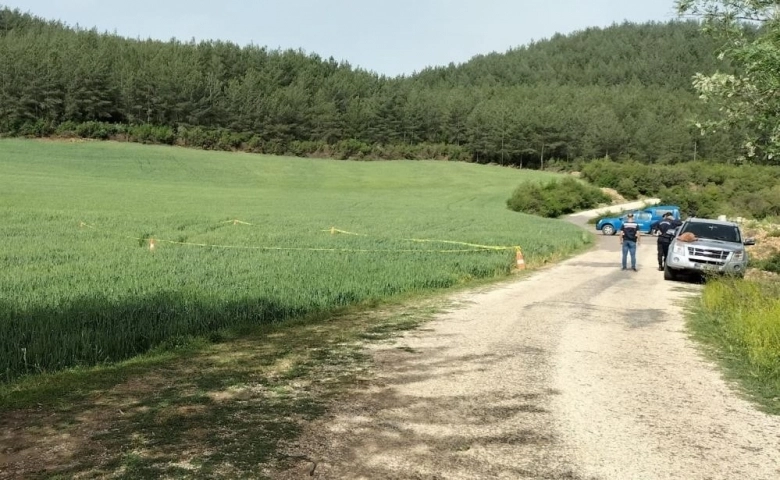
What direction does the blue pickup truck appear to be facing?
to the viewer's left

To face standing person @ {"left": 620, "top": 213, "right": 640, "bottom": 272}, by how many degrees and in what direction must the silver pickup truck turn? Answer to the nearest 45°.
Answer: approximately 135° to its right

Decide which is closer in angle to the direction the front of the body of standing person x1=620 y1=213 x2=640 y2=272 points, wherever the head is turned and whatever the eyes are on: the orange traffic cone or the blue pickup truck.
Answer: the blue pickup truck

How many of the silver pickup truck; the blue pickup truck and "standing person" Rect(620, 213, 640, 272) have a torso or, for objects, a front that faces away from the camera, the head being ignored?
1

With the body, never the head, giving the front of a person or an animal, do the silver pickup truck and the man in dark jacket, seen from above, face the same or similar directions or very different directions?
very different directions

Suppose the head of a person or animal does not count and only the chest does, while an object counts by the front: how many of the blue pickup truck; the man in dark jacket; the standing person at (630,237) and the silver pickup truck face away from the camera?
2

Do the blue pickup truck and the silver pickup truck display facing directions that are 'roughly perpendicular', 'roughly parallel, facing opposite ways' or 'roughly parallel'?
roughly perpendicular

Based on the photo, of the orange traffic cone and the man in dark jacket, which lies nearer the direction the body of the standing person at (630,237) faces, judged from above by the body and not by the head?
the man in dark jacket

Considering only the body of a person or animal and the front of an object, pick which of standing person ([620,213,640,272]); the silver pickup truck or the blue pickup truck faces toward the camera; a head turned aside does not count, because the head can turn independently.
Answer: the silver pickup truck

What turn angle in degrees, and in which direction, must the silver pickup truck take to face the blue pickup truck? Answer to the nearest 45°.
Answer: approximately 180°

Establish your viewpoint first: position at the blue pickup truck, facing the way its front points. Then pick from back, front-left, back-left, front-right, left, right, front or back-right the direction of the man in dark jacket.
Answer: left

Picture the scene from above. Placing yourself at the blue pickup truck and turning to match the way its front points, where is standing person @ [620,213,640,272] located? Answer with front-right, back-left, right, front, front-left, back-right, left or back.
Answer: left

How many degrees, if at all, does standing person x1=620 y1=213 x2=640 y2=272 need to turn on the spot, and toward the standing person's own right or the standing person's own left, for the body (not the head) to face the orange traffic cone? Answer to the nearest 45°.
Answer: approximately 135° to the standing person's own left

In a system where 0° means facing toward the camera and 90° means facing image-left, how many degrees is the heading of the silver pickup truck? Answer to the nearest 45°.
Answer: approximately 0°

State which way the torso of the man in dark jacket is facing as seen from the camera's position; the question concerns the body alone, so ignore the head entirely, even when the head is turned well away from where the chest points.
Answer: away from the camera

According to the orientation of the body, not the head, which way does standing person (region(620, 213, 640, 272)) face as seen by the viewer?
away from the camera

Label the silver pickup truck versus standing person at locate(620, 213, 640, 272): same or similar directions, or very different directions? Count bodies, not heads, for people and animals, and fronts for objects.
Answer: very different directions
